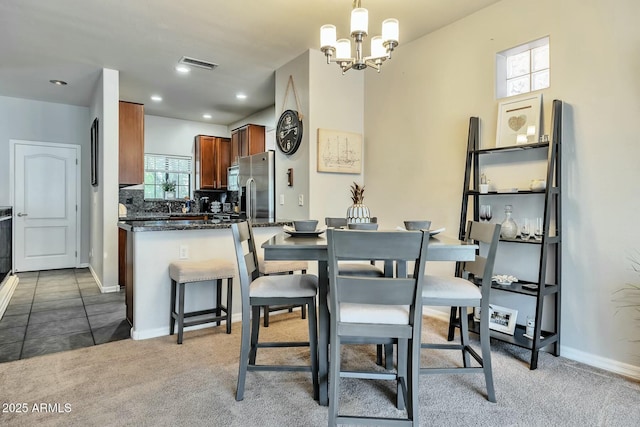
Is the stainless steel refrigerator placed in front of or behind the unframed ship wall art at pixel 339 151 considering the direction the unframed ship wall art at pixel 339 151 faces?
behind

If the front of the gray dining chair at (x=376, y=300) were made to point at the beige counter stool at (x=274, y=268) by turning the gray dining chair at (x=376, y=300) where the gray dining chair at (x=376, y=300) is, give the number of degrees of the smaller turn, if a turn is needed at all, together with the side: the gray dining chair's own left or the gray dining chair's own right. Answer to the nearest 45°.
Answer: approximately 45° to the gray dining chair's own left

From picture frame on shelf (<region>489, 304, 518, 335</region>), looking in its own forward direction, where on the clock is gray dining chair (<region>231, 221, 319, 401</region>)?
The gray dining chair is roughly at 12 o'clock from the picture frame on shelf.

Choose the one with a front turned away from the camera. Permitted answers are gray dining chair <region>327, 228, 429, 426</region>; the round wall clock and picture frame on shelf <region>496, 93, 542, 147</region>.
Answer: the gray dining chair

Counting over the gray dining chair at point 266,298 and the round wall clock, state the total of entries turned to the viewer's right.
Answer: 1

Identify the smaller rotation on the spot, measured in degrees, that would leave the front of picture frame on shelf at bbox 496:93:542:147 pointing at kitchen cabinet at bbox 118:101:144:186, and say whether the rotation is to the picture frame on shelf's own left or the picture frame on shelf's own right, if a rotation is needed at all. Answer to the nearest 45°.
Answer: approximately 45° to the picture frame on shelf's own right

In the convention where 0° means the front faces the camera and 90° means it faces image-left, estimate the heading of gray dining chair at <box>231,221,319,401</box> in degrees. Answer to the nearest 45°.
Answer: approximately 270°

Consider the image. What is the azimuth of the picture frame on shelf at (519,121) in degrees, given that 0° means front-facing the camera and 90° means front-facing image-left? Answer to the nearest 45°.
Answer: approximately 45°

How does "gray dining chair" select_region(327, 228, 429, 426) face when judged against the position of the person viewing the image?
facing away from the viewer

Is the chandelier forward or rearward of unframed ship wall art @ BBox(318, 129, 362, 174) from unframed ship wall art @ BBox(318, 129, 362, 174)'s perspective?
forward

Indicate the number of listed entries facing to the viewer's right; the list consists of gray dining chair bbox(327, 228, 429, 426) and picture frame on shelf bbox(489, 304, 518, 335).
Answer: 0

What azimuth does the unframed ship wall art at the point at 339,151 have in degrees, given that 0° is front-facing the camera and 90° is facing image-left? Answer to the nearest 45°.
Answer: approximately 315°

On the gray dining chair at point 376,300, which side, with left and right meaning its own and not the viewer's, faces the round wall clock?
front

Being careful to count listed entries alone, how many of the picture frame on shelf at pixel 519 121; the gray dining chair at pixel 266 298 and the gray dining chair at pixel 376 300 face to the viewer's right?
1

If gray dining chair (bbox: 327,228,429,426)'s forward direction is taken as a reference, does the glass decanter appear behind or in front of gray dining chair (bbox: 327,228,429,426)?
in front
